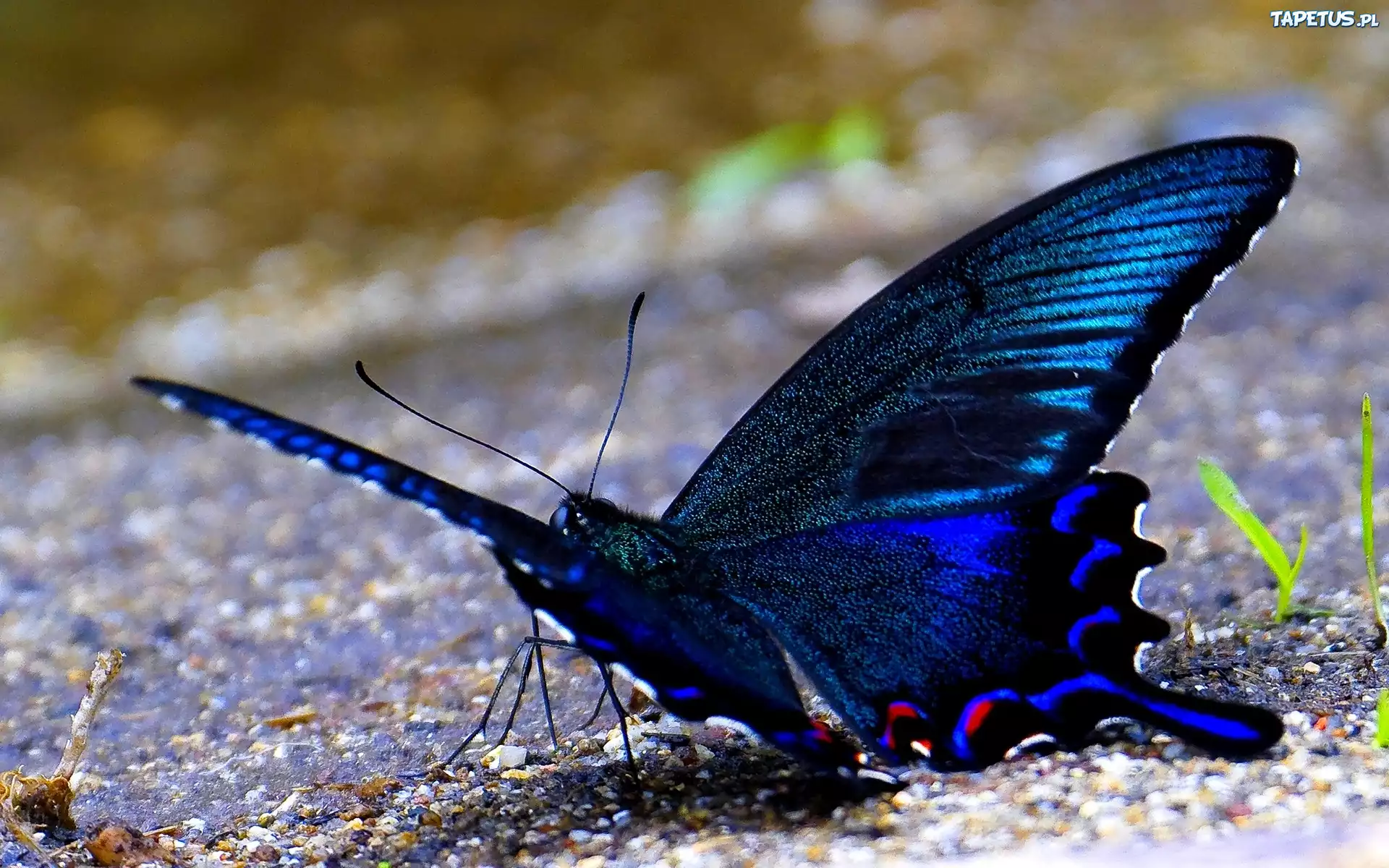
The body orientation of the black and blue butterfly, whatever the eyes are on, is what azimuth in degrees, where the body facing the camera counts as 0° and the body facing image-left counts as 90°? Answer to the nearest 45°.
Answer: approximately 135°

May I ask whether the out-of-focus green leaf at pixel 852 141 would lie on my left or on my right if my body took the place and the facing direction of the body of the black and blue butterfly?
on my right

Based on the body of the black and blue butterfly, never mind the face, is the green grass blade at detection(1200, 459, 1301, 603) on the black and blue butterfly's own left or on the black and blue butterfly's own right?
on the black and blue butterfly's own right

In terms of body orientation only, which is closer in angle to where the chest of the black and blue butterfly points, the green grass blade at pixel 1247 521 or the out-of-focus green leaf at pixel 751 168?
the out-of-focus green leaf

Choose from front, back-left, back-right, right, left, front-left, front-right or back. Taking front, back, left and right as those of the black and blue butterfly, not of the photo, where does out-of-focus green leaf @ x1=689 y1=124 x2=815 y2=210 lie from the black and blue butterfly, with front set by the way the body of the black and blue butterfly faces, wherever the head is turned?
front-right
